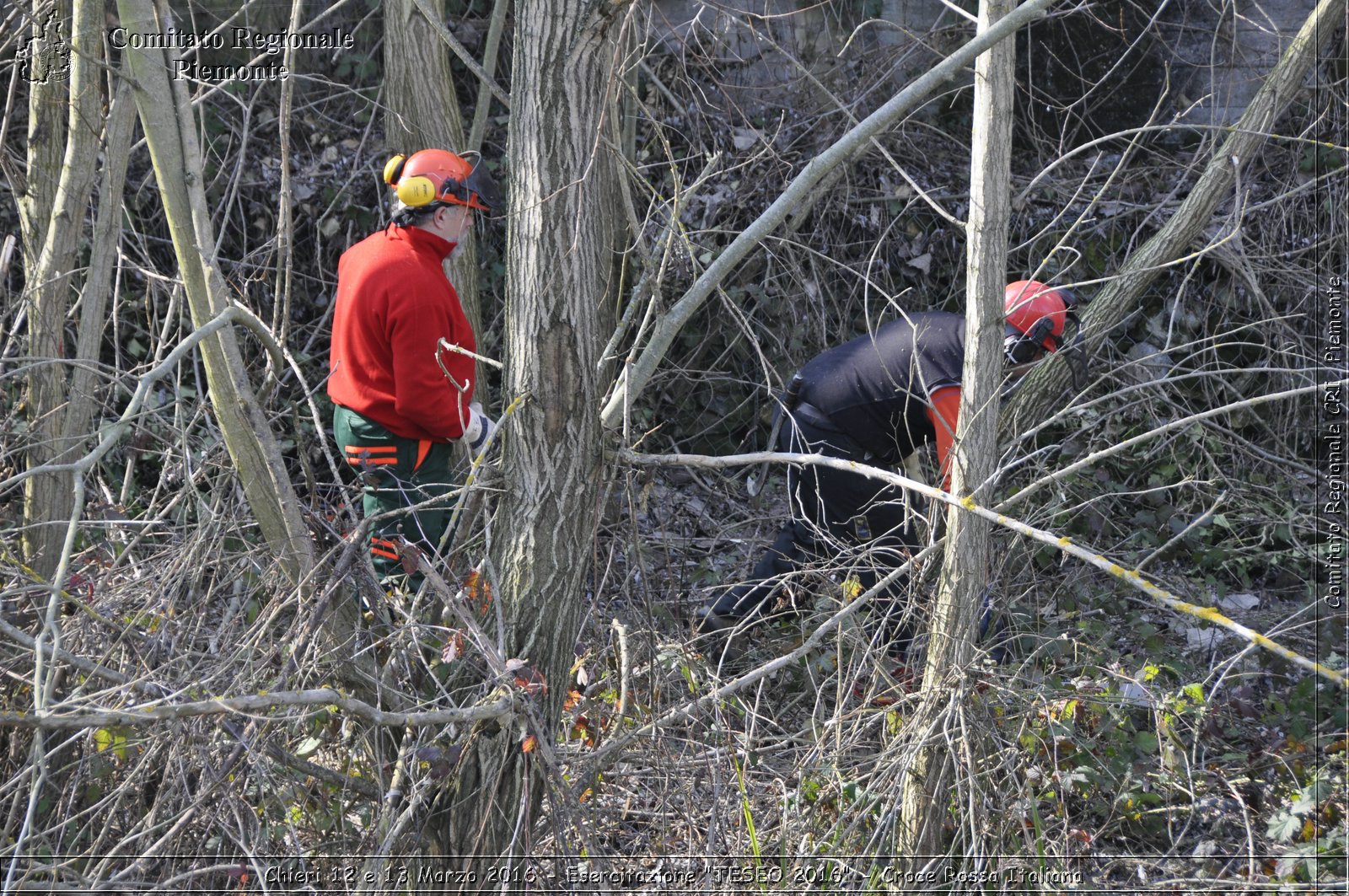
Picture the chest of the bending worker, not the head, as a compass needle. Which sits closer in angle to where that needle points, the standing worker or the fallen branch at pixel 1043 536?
the fallen branch

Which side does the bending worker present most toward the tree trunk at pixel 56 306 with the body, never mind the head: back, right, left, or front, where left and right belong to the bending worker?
back

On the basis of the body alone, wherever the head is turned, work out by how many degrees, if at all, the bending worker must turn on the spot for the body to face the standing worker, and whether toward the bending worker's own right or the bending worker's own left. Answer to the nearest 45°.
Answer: approximately 135° to the bending worker's own right

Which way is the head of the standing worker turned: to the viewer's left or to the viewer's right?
to the viewer's right

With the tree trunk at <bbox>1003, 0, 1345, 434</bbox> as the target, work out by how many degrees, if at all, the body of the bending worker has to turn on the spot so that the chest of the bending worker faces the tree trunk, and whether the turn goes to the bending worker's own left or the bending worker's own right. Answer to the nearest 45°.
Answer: approximately 45° to the bending worker's own left

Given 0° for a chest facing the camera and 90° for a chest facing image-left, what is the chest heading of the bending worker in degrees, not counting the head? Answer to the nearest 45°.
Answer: approximately 270°

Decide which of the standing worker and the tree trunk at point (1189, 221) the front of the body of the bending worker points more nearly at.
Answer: the tree trunk

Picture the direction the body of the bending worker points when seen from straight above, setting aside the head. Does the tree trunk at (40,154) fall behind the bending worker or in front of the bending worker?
behind

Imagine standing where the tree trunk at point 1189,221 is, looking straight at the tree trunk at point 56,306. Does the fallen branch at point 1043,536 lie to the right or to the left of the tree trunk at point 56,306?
left

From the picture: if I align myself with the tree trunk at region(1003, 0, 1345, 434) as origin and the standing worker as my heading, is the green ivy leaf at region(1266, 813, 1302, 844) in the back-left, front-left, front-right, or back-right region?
front-left

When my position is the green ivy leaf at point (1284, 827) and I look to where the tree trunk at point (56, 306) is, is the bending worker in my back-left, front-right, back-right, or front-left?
front-right

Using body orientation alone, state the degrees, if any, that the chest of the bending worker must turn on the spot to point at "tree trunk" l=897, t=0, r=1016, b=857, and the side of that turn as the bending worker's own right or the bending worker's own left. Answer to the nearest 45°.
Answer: approximately 90° to the bending worker's own right

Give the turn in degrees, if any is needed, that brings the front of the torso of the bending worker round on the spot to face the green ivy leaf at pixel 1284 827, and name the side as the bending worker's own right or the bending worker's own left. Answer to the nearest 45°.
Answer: approximately 45° to the bending worker's own right
